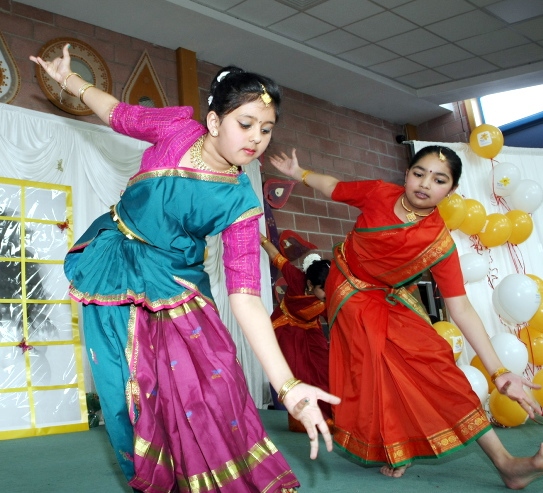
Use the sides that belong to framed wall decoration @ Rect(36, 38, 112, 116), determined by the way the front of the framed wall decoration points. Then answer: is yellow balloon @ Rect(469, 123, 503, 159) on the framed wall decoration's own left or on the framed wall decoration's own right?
on the framed wall decoration's own left

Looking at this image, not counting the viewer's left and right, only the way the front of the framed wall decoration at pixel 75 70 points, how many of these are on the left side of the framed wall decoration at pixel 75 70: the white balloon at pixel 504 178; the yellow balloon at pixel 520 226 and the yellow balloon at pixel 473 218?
3

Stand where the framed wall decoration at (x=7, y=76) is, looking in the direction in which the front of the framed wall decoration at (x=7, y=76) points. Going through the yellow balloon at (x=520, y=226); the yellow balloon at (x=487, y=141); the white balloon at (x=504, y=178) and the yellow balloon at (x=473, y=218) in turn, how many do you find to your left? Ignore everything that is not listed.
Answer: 4

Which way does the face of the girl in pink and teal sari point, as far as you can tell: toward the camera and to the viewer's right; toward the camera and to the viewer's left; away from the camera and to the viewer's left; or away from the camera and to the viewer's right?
toward the camera and to the viewer's right

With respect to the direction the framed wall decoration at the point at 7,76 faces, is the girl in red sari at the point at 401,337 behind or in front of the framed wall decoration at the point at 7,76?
in front

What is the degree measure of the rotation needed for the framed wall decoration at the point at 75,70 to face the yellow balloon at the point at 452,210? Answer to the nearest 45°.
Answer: approximately 90° to its left

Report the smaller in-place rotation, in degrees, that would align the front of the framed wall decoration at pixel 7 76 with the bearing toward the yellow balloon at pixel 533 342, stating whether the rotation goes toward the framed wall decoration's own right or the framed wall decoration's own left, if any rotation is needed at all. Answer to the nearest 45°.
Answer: approximately 90° to the framed wall decoration's own left

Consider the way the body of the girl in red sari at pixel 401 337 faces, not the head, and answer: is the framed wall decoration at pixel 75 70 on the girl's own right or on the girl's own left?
on the girl's own right

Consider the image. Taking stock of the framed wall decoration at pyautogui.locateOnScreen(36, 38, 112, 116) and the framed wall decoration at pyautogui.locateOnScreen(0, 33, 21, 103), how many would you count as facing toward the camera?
2

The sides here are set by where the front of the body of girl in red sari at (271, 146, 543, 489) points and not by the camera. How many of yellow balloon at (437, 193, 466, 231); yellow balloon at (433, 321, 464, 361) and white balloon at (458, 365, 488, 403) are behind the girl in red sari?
3
